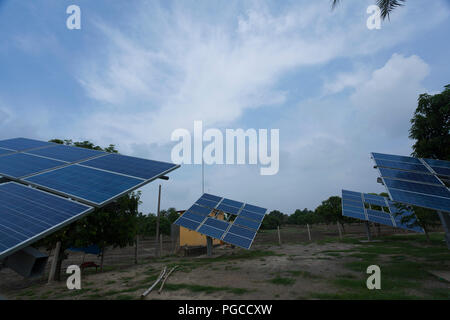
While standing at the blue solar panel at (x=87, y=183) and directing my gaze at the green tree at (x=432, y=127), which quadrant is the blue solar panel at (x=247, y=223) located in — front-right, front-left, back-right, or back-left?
front-left

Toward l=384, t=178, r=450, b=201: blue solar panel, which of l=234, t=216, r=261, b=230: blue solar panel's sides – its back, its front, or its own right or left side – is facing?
left

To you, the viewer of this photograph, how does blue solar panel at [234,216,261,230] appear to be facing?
facing the viewer and to the left of the viewer

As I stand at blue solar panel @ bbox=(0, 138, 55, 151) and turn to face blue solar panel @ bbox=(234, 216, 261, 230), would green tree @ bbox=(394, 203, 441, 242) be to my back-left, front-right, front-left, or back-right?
front-right

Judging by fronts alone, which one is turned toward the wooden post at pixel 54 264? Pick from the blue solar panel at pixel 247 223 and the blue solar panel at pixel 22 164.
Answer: the blue solar panel at pixel 247 223

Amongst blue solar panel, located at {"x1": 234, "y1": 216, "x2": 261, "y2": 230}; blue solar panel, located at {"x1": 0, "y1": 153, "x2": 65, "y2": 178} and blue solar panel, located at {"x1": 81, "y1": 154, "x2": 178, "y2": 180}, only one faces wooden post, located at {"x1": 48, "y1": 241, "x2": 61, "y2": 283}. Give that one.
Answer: blue solar panel, located at {"x1": 234, "y1": 216, "x2": 261, "y2": 230}

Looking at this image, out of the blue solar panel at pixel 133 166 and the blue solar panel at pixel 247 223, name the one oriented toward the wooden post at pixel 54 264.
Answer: the blue solar panel at pixel 247 223

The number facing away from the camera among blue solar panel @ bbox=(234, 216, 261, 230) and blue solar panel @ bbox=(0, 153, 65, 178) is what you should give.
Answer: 0

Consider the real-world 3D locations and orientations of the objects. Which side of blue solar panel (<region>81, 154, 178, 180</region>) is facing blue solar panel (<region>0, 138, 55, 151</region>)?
right

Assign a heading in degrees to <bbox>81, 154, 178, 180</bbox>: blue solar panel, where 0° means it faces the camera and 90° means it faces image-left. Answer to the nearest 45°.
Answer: approximately 45°
